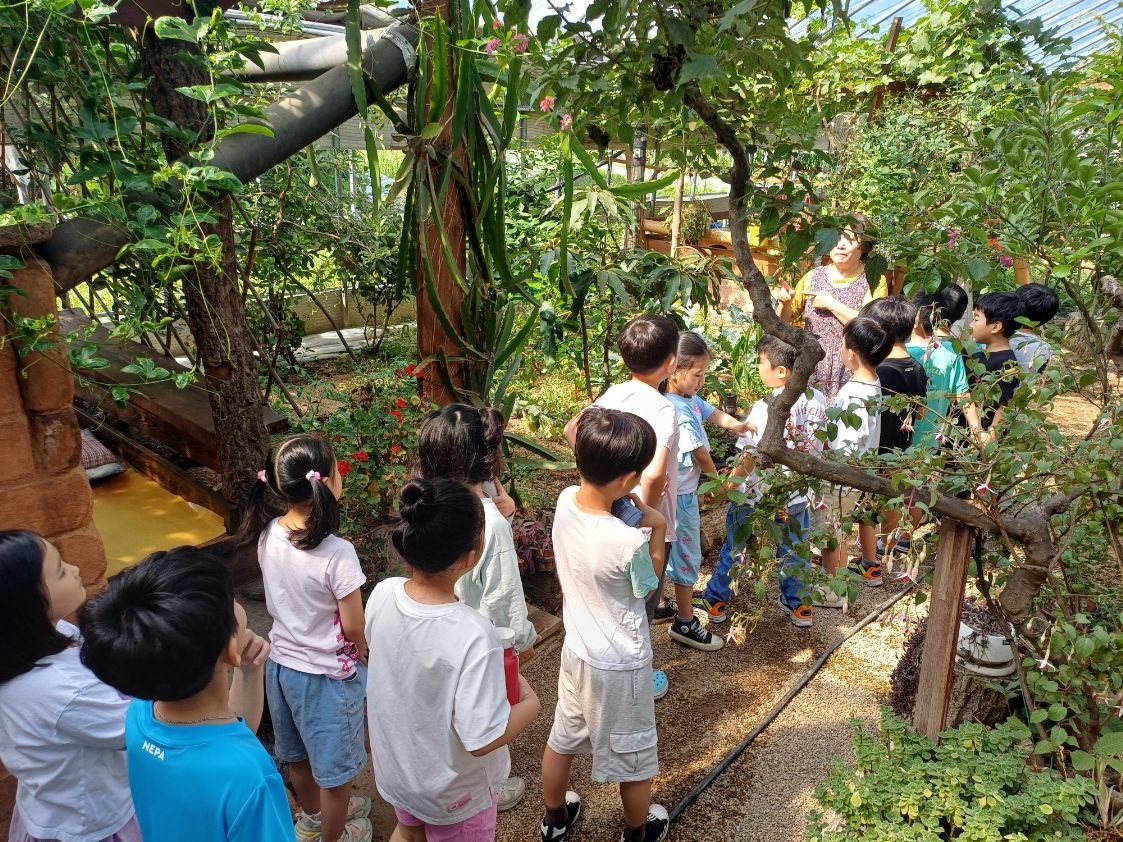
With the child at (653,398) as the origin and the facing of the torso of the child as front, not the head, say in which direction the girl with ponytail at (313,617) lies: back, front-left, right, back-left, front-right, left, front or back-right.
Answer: back

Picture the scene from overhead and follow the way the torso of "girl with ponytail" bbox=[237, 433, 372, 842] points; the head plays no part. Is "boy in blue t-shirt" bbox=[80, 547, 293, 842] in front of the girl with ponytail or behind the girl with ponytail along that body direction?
behind

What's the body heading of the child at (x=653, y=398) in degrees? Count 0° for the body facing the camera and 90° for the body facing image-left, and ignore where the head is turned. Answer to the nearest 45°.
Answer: approximately 225°

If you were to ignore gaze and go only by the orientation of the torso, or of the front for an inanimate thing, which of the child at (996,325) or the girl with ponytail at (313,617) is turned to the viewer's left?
the child

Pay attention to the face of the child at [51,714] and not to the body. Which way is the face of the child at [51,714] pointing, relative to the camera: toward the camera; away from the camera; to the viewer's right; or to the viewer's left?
to the viewer's right

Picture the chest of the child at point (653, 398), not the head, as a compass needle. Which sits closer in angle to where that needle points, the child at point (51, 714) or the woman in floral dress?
the woman in floral dress

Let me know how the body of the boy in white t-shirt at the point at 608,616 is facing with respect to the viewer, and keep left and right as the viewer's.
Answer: facing away from the viewer and to the right of the viewer

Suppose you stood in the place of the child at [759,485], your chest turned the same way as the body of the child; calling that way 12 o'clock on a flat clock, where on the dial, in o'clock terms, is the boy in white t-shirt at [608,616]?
The boy in white t-shirt is roughly at 11 o'clock from the child.

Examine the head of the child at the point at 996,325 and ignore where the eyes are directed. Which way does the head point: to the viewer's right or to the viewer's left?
to the viewer's left

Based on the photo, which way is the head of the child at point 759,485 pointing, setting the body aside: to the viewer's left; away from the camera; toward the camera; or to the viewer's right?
to the viewer's left

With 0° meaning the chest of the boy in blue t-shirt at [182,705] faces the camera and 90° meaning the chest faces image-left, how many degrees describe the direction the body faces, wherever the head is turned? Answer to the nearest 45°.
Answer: approximately 225°

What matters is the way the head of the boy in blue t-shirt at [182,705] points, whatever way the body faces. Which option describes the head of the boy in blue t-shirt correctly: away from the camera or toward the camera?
away from the camera
